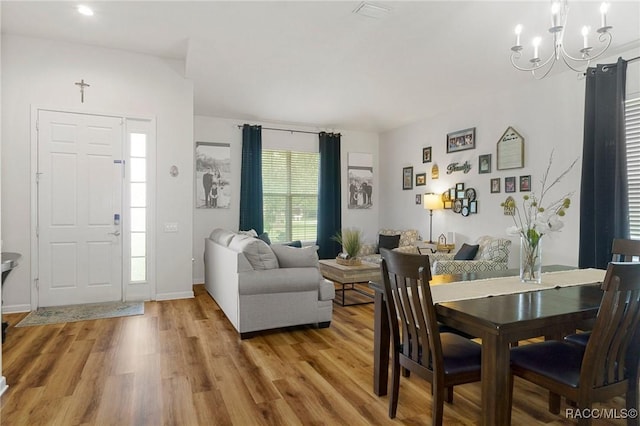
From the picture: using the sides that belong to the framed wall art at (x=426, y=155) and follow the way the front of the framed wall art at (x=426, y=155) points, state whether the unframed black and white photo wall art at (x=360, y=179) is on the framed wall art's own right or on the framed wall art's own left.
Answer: on the framed wall art's own right

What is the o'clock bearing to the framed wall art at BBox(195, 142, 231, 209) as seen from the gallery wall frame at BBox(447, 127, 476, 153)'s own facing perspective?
The framed wall art is roughly at 1 o'clock from the gallery wall frame.

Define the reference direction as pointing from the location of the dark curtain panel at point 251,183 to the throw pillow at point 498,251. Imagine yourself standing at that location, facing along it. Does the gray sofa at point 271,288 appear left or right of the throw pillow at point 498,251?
right

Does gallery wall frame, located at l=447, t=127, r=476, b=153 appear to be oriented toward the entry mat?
yes

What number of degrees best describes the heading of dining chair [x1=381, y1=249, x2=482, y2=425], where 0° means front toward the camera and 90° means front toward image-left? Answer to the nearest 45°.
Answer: approximately 225°

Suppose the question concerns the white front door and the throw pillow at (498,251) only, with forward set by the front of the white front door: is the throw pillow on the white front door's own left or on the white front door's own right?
on the white front door's own left
